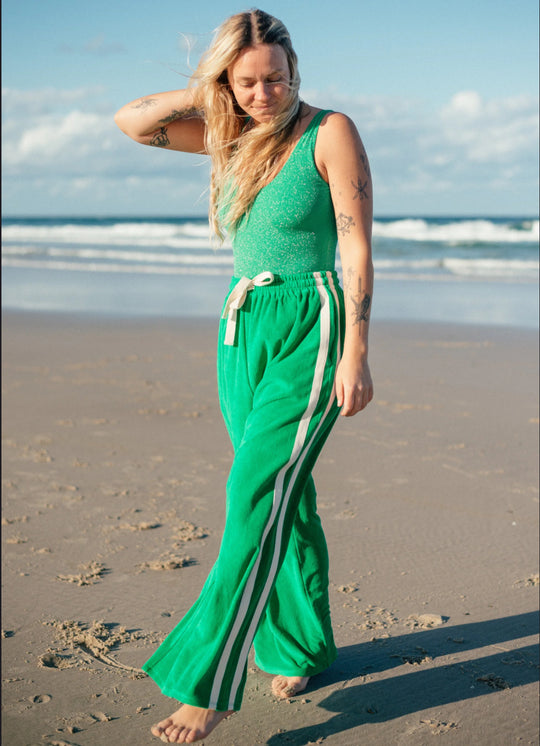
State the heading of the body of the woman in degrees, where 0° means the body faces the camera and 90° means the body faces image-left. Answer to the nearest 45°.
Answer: approximately 45°
